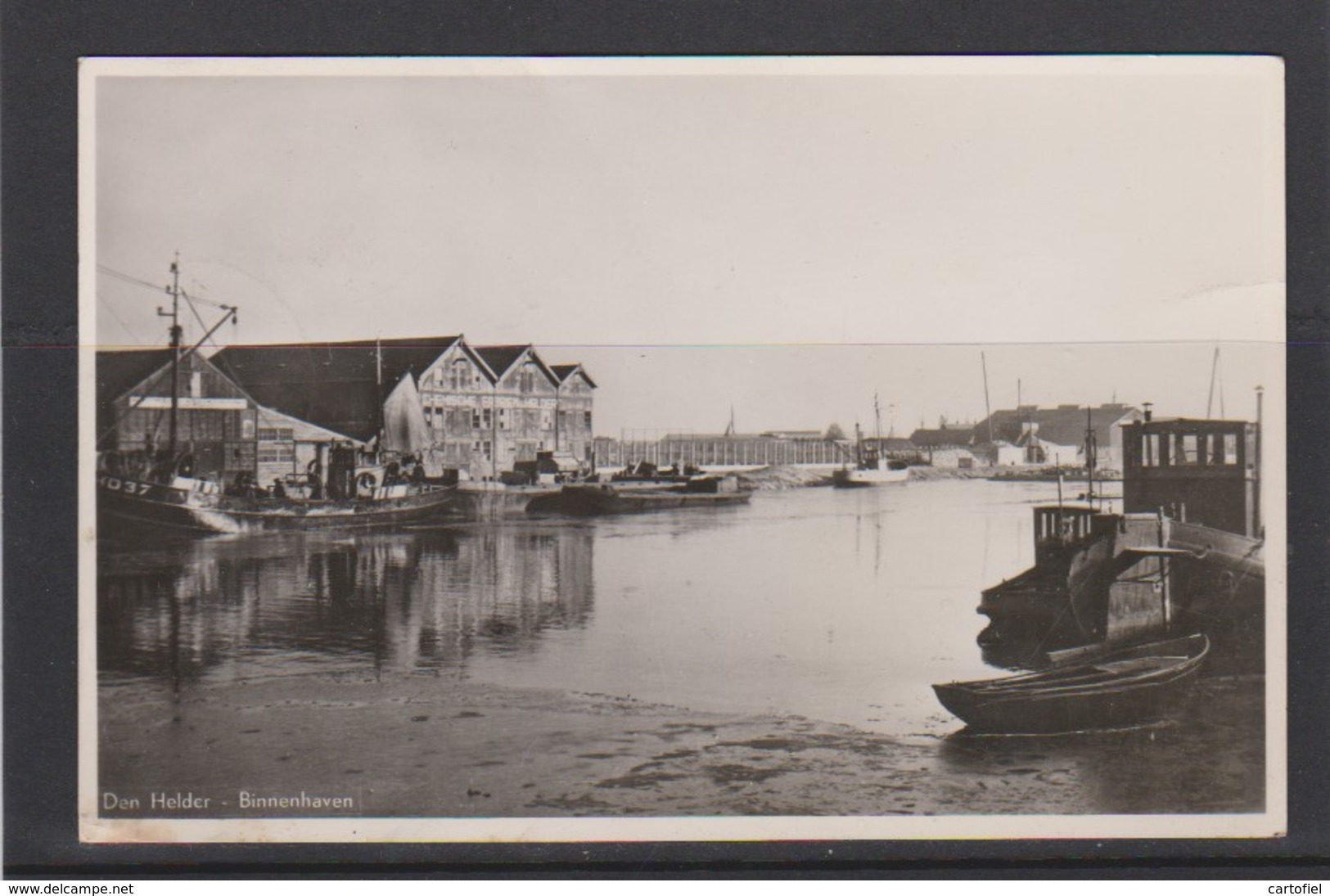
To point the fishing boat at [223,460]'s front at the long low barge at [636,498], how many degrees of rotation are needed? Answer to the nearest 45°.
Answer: approximately 180°

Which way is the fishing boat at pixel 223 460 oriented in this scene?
to the viewer's left

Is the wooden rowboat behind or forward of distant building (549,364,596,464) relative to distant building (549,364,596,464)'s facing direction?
forward

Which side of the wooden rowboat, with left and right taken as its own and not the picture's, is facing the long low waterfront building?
right

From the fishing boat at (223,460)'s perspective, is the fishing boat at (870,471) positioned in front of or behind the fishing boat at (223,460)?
behind

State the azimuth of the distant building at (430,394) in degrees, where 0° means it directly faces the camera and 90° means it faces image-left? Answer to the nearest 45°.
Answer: approximately 315°

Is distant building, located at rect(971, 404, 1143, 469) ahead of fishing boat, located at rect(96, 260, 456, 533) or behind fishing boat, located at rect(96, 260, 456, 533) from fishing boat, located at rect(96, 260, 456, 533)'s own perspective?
behind

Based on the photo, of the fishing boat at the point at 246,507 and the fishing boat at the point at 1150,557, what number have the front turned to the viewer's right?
0

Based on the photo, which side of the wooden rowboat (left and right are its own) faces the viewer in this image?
right
